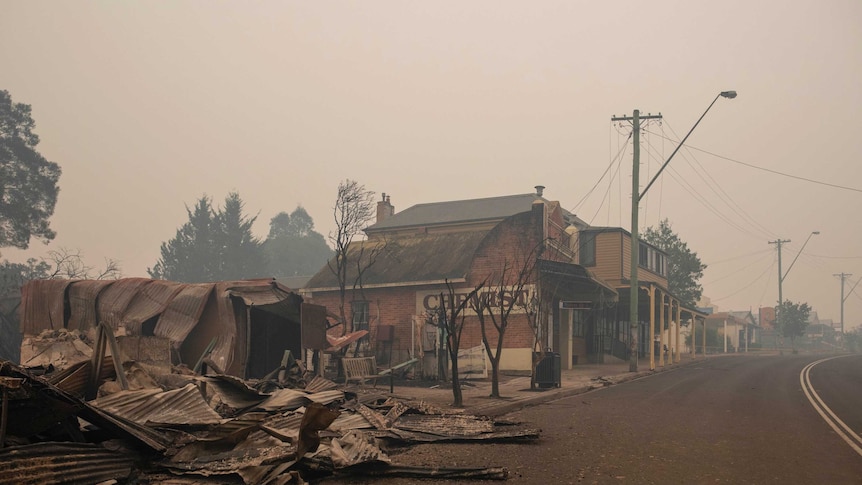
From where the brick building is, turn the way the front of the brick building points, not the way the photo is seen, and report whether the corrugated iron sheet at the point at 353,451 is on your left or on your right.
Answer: on your right

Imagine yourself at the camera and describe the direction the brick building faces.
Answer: facing the viewer and to the right of the viewer

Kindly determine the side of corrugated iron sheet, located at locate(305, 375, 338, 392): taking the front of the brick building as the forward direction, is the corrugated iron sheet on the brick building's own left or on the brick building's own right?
on the brick building's own right

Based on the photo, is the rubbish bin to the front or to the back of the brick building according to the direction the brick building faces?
to the front

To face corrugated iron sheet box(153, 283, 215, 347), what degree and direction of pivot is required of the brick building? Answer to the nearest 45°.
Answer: approximately 90° to its right

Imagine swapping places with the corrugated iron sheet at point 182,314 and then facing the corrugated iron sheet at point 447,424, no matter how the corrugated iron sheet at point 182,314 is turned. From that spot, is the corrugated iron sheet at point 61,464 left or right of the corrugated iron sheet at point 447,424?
right

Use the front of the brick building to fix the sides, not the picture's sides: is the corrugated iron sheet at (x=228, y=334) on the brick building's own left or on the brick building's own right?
on the brick building's own right

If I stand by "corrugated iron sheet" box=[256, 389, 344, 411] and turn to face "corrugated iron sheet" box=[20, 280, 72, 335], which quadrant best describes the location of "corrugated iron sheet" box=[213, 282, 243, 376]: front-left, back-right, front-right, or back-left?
front-right

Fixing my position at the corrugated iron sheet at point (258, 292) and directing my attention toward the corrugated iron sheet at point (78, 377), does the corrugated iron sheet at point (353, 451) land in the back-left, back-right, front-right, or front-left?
front-left

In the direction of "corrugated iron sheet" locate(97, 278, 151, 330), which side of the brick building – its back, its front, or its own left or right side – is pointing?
right

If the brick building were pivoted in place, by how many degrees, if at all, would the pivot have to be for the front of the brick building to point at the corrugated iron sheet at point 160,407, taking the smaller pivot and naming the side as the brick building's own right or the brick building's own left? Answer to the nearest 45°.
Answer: approximately 45° to the brick building's own right

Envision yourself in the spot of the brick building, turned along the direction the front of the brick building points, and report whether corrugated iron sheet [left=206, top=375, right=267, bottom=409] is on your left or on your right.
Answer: on your right

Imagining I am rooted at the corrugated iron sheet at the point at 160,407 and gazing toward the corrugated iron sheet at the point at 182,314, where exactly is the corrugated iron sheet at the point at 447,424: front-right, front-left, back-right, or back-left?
front-right
